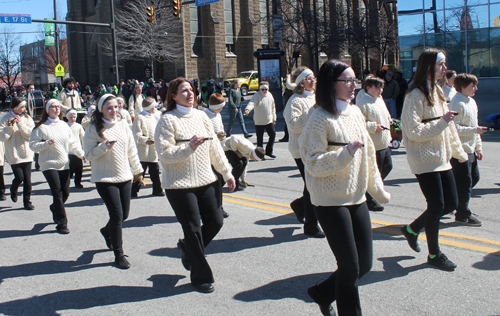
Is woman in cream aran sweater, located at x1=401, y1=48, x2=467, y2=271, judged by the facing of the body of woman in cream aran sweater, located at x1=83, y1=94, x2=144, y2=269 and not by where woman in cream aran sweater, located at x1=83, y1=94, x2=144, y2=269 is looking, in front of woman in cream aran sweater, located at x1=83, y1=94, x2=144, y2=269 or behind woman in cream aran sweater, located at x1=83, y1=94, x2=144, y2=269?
in front

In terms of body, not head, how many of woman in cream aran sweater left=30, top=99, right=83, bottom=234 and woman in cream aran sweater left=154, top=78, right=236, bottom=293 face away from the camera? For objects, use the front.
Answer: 0

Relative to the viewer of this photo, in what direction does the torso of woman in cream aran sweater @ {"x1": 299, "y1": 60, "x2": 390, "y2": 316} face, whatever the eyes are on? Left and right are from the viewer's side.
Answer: facing the viewer and to the right of the viewer

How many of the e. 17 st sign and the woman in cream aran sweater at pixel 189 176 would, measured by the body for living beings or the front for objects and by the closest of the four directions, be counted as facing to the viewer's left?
0
